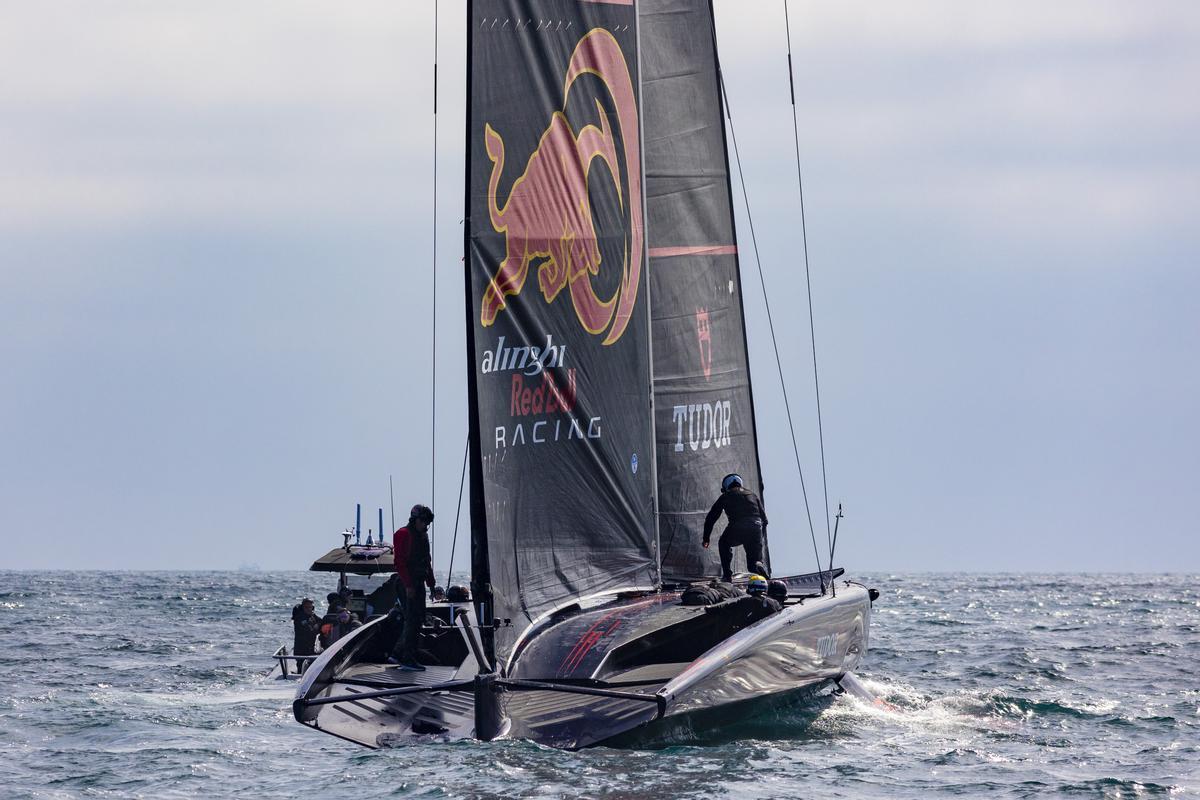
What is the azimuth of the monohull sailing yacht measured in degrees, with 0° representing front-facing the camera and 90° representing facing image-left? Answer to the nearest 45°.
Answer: approximately 225°

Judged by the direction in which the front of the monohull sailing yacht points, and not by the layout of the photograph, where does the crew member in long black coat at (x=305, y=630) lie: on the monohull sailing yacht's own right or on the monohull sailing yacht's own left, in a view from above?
on the monohull sailing yacht's own left

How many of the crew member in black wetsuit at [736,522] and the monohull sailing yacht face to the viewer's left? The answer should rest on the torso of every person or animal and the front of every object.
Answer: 0

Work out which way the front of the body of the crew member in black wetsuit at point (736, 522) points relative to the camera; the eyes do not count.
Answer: away from the camera

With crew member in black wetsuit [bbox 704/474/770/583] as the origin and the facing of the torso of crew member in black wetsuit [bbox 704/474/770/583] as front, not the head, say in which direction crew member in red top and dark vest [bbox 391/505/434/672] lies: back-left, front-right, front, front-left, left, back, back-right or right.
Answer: back-left
